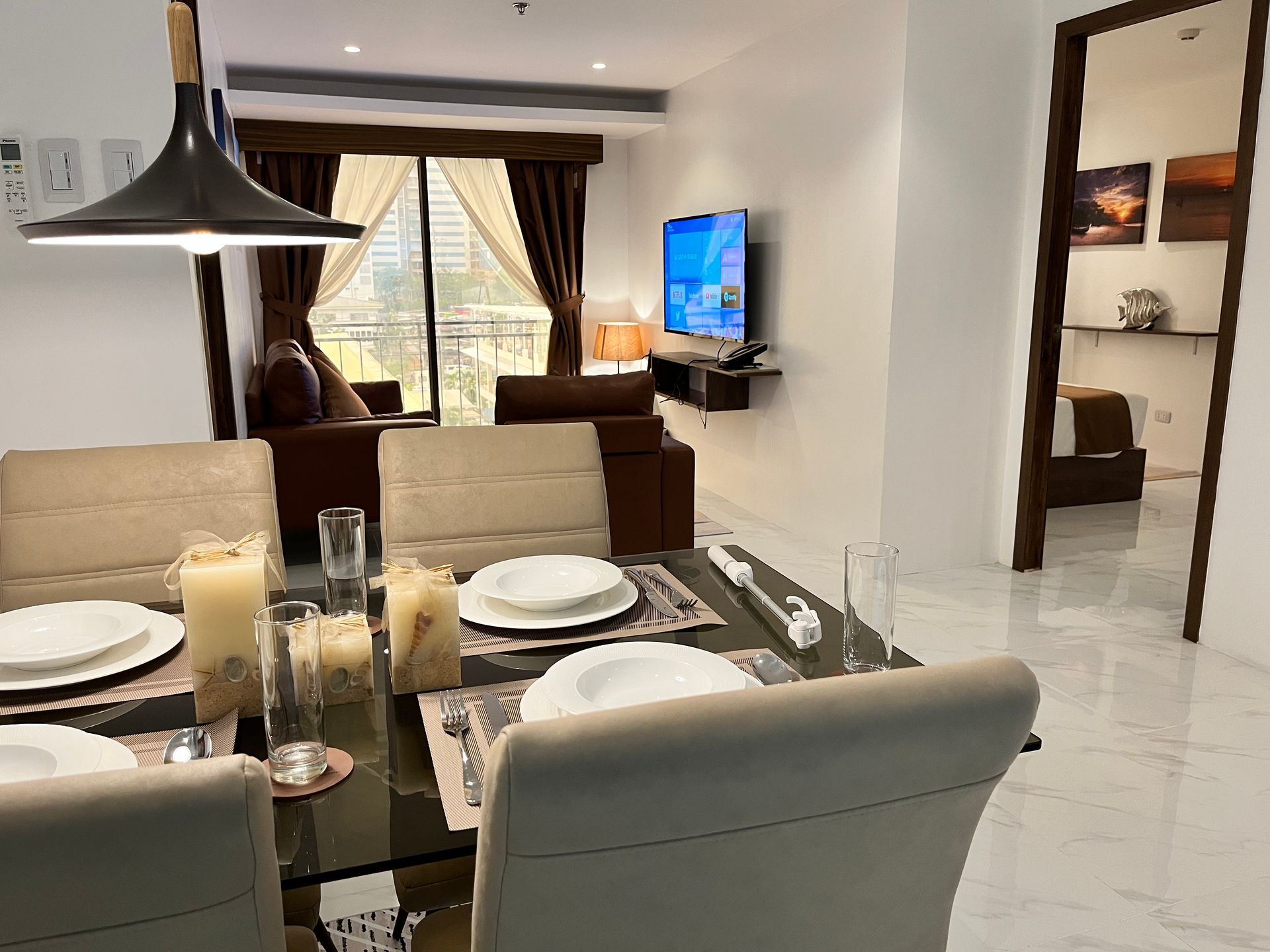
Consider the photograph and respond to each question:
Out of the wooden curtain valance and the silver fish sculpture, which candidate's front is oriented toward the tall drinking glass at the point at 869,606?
the wooden curtain valance

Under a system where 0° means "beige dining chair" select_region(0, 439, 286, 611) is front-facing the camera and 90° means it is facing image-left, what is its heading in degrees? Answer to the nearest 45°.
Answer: approximately 0°

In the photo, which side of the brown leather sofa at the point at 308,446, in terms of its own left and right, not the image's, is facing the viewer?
right

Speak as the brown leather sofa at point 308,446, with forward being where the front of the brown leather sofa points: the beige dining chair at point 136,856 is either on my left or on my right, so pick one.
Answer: on my right

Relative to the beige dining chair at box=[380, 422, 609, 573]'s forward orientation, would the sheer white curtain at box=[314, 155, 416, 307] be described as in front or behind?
behind

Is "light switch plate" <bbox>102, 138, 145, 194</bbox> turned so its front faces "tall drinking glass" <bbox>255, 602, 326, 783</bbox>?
yes

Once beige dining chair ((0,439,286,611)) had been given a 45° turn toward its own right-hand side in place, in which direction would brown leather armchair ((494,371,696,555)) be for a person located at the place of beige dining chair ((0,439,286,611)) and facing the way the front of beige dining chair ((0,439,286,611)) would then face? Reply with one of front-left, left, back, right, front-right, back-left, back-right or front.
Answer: back

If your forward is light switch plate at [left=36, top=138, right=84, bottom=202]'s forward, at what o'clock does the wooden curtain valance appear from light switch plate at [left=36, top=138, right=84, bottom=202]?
The wooden curtain valance is roughly at 7 o'clock from the light switch plate.

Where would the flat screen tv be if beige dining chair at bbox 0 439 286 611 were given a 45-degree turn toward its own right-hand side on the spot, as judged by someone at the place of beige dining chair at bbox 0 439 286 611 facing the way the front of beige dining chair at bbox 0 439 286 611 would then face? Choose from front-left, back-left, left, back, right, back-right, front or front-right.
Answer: back

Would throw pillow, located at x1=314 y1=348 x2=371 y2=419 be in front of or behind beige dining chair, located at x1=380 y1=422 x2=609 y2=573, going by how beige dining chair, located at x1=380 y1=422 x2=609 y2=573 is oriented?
behind
